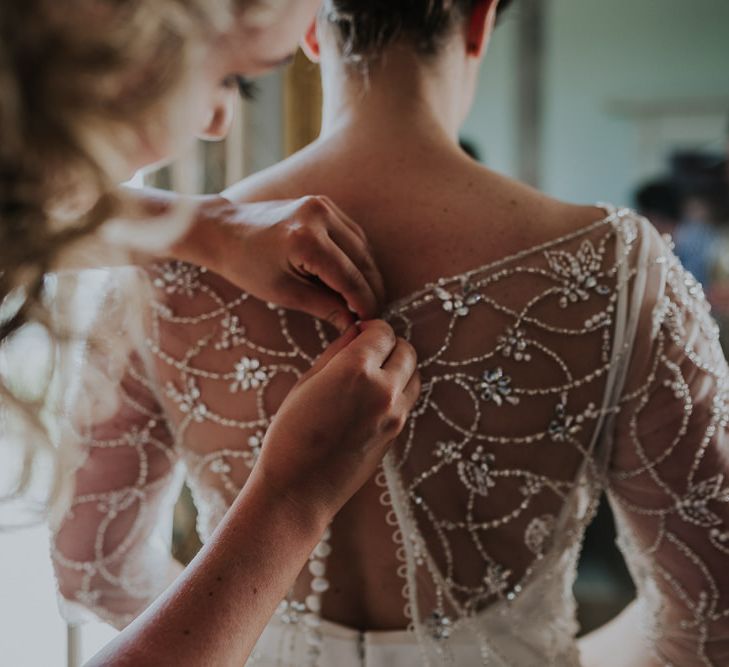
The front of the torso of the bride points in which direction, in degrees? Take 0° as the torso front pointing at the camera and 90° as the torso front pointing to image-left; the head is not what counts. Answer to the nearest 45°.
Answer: approximately 180°

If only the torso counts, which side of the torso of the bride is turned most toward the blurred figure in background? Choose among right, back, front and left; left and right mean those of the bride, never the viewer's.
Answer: front

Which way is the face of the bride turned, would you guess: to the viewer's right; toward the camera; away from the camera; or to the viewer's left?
away from the camera

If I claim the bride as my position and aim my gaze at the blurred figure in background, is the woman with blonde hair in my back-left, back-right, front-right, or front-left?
back-left
